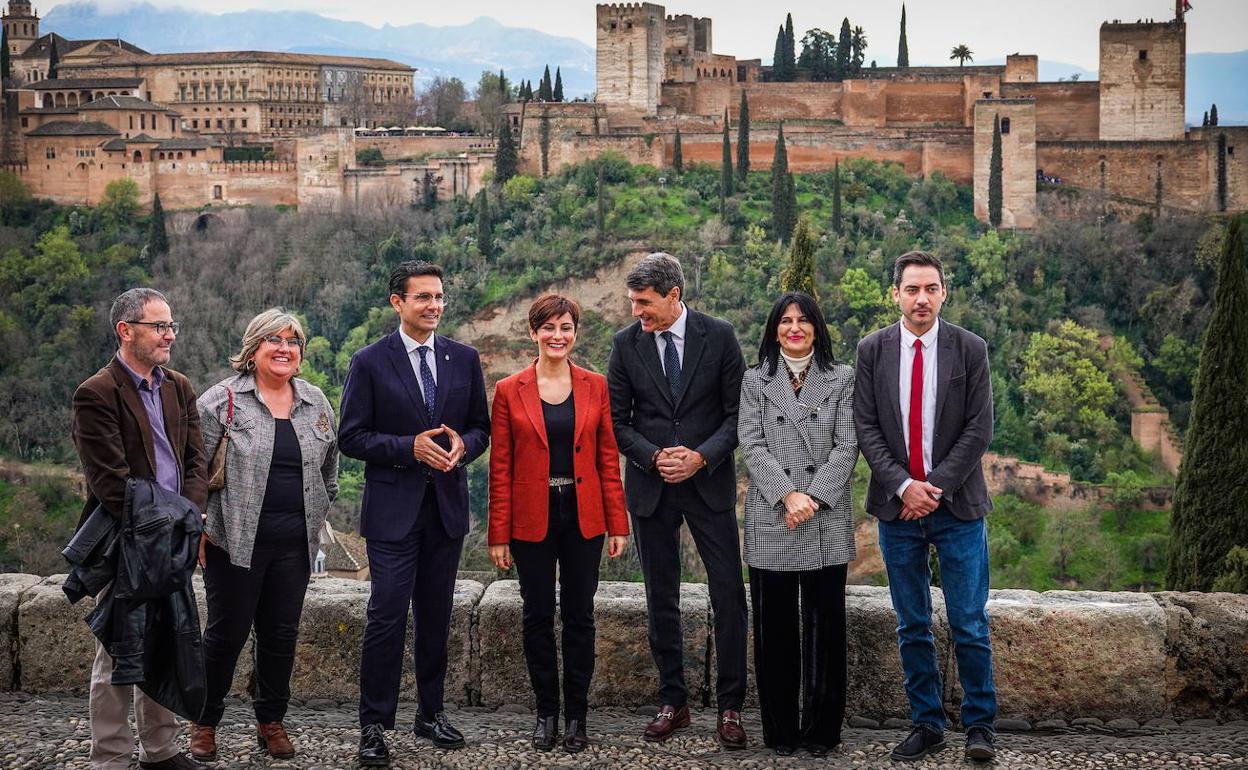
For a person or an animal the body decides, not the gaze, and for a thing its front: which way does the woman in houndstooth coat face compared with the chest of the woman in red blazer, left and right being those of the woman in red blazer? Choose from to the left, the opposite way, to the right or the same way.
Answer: the same way

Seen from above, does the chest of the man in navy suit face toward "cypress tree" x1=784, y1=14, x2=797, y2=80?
no

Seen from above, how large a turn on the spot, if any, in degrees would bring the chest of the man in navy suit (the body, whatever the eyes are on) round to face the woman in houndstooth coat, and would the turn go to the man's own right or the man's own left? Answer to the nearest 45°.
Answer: approximately 45° to the man's own left

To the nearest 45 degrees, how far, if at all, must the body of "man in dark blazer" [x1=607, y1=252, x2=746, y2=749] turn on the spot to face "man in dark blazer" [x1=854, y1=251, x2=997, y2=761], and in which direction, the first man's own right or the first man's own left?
approximately 90° to the first man's own left

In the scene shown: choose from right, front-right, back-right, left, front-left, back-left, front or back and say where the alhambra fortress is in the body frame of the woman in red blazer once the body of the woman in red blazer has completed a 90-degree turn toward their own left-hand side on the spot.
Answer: left

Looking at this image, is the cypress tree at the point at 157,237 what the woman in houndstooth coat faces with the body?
no

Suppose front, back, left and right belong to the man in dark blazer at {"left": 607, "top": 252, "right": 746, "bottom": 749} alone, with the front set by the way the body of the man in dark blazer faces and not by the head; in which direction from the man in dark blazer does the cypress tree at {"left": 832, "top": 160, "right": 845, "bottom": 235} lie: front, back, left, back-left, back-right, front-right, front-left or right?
back

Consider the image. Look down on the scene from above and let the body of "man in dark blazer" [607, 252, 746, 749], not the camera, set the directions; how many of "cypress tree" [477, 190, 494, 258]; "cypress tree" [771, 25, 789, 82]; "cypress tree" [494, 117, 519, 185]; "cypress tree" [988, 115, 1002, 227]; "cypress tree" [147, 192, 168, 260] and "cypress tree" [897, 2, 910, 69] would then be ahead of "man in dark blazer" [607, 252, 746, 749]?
0

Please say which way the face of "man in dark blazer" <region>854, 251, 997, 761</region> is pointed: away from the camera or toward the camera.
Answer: toward the camera

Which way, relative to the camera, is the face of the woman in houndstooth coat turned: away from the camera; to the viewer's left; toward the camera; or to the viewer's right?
toward the camera

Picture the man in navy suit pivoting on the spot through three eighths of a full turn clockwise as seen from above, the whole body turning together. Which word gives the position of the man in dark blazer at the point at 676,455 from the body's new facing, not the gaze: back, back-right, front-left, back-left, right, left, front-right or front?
back

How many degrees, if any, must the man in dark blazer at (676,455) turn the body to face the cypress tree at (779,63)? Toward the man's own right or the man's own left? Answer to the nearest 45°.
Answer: approximately 180°

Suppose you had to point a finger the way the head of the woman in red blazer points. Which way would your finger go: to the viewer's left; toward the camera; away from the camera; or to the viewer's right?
toward the camera

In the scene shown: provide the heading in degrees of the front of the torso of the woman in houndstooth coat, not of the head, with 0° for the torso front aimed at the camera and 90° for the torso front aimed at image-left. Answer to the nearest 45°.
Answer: approximately 0°

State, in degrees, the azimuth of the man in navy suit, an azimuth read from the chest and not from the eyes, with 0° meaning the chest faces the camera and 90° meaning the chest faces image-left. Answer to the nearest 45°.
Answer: approximately 315°

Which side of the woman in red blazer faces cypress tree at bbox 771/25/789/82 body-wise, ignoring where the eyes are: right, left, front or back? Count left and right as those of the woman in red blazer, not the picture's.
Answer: back

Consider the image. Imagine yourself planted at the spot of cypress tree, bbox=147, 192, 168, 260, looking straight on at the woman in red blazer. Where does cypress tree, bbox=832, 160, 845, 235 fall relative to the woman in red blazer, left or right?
left

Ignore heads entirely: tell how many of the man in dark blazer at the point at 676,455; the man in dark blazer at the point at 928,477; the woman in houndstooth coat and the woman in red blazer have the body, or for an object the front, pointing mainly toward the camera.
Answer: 4

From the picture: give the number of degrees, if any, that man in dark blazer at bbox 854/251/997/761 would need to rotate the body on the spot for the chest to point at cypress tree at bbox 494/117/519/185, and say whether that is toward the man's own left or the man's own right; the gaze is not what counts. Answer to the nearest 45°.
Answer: approximately 180°

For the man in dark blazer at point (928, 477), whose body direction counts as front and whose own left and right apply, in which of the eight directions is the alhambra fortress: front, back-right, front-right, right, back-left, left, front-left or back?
back

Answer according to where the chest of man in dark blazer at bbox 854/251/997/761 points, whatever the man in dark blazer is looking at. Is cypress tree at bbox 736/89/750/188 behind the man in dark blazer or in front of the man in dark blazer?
behind

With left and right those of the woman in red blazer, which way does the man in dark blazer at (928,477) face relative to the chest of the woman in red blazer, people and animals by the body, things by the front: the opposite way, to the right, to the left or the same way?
the same way

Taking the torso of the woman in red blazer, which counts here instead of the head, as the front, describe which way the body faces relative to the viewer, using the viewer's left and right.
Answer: facing the viewer

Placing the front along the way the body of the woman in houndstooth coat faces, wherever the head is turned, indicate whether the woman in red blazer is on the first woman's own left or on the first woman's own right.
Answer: on the first woman's own right
